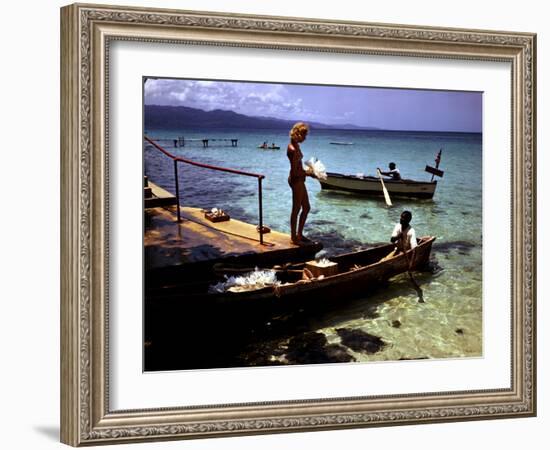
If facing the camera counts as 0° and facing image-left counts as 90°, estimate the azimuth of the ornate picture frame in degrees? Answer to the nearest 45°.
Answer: approximately 315°
